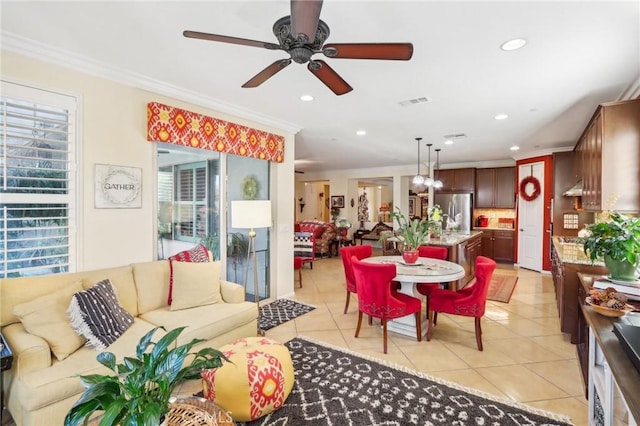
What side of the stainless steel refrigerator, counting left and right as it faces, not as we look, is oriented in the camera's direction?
front

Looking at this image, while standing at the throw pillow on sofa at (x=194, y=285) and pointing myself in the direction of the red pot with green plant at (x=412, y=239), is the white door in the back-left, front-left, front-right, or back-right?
front-left

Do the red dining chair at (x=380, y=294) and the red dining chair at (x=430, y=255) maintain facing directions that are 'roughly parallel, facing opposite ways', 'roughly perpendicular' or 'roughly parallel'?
roughly parallel, facing opposite ways

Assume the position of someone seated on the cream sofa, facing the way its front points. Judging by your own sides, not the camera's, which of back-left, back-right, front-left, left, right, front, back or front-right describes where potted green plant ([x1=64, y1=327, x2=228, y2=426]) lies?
front-right

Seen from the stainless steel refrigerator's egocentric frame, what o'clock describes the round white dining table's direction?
The round white dining table is roughly at 12 o'clock from the stainless steel refrigerator.

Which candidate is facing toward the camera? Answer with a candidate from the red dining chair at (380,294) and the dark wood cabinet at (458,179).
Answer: the dark wood cabinet

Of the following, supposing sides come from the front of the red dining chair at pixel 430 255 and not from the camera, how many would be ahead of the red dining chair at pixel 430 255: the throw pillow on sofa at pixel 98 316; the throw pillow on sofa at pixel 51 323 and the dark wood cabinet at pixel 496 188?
2

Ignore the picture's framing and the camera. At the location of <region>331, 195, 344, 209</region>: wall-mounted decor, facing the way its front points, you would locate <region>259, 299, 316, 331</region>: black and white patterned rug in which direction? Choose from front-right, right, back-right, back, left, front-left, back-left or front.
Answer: front

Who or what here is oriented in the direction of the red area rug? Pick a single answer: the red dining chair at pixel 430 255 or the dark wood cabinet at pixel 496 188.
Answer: the dark wood cabinet

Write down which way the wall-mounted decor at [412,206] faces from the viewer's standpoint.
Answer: facing the viewer

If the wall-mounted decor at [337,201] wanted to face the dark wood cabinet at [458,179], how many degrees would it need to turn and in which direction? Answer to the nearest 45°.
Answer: approximately 45° to its left

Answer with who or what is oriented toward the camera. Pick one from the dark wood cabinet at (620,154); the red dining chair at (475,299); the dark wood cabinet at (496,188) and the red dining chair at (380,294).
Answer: the dark wood cabinet at (496,188)

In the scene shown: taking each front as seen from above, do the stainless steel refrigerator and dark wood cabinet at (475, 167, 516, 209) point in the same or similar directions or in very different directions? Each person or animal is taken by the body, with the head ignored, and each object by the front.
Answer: same or similar directions

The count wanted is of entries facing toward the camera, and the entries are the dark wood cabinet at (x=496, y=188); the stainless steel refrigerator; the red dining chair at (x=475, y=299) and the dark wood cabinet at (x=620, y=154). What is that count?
2

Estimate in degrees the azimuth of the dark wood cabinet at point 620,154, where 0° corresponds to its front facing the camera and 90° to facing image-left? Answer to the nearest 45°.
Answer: approximately 90°

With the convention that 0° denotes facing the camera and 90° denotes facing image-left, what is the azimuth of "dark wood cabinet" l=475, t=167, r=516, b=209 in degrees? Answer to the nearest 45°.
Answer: approximately 0°

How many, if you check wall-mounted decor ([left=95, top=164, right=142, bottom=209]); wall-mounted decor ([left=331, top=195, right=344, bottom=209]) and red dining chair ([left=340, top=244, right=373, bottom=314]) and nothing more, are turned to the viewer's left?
0

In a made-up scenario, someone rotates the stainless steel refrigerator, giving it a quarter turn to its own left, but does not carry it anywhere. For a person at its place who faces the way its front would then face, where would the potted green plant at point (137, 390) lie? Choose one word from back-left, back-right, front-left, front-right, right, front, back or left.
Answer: right
